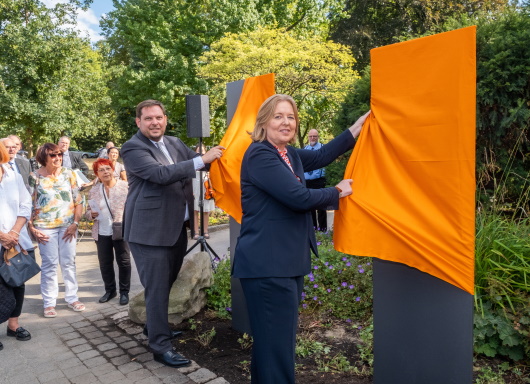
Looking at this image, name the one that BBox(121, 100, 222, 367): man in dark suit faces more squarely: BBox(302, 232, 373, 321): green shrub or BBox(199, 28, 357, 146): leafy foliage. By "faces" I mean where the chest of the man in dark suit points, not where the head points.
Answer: the green shrub

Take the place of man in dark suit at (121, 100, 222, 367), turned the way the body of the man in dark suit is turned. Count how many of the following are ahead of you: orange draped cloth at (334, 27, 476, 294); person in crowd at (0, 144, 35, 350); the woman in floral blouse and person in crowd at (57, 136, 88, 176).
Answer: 1

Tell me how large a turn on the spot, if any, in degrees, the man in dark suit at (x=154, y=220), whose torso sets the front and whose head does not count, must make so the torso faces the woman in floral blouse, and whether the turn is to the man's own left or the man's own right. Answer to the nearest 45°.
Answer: approximately 180°

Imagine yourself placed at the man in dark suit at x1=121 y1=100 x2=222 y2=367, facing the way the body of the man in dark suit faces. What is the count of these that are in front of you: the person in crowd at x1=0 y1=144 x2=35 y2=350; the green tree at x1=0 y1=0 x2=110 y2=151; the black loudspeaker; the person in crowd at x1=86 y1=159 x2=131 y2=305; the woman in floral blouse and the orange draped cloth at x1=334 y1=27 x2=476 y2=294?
1

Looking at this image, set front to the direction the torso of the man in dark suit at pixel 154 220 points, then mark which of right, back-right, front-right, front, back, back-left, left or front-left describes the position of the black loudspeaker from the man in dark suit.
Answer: back-left

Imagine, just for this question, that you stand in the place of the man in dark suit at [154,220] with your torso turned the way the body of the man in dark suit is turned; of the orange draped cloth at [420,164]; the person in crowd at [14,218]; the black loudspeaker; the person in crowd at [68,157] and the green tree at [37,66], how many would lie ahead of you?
1

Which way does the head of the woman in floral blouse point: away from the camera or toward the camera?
toward the camera

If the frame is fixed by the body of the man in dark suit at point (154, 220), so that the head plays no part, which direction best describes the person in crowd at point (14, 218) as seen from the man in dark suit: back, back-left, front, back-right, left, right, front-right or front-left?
back

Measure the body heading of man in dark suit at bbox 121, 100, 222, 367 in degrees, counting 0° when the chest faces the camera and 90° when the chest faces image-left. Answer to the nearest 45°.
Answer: approximately 315°

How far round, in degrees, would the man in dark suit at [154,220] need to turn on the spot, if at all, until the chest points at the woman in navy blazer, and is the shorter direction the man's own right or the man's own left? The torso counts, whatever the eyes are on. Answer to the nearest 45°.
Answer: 0° — they already face them

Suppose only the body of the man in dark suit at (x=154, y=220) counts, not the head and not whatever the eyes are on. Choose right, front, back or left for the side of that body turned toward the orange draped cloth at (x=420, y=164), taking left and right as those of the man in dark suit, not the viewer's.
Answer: front

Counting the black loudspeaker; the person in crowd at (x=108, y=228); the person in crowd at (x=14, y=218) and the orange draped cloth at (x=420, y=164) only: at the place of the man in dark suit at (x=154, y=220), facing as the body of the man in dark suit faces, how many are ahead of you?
1

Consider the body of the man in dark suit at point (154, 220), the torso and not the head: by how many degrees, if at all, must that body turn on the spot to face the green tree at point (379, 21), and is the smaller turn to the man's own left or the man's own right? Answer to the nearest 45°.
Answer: approximately 90° to the man's own left

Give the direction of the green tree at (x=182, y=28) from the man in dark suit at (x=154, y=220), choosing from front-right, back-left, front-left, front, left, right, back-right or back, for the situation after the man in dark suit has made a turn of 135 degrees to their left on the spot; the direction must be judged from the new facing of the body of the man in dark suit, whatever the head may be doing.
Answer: front
